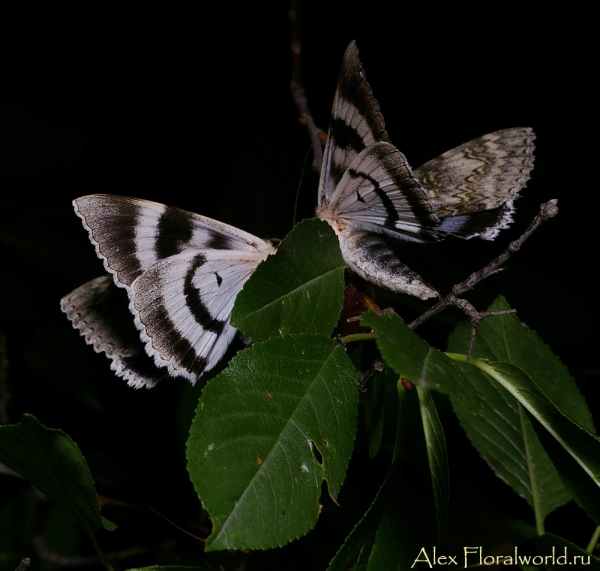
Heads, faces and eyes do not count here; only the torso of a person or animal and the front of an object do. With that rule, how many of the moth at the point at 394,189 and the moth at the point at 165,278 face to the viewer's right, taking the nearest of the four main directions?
1
